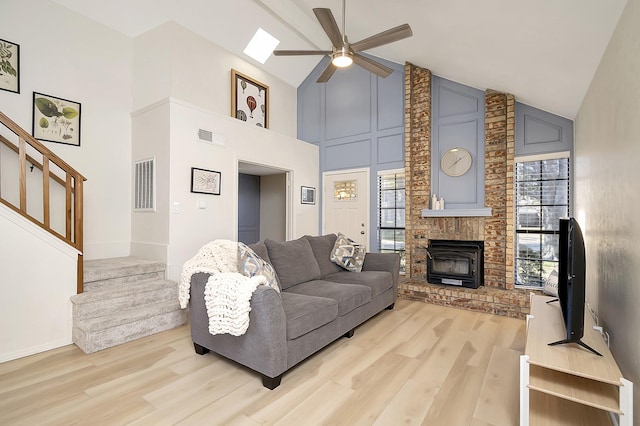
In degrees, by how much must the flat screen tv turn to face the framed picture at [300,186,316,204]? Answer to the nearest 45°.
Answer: approximately 45° to its right

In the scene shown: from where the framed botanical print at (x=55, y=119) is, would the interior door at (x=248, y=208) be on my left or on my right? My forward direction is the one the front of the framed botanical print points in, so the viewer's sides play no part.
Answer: on my left

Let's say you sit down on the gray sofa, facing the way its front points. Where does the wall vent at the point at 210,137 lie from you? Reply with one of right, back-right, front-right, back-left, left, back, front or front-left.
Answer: back

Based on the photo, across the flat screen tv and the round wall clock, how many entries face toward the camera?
1

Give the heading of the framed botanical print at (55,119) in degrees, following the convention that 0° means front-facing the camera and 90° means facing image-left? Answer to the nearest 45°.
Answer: approximately 315°

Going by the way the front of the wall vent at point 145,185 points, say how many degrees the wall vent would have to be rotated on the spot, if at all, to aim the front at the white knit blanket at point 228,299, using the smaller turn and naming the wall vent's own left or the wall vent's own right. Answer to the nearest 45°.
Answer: approximately 45° to the wall vent's own left

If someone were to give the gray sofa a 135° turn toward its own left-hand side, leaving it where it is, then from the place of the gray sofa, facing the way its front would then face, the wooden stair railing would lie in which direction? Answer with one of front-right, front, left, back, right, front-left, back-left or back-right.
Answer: left

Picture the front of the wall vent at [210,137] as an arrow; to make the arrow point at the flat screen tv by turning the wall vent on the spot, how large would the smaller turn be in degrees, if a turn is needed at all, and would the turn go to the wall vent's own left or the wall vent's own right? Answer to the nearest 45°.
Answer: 0° — it already faces it

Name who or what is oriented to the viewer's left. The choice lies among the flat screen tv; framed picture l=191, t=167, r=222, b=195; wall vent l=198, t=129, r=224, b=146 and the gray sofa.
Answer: the flat screen tv
